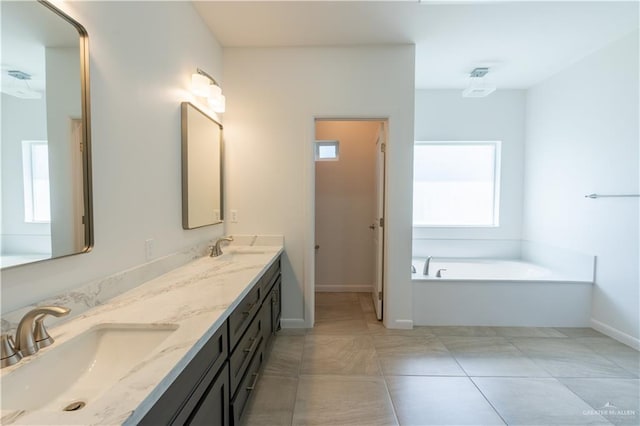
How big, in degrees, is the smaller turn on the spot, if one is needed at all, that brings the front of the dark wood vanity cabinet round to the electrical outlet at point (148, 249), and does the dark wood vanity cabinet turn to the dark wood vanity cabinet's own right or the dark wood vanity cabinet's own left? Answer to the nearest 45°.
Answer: approximately 135° to the dark wood vanity cabinet's own left

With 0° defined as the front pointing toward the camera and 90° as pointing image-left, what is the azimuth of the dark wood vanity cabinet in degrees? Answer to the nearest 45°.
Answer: approximately 270°

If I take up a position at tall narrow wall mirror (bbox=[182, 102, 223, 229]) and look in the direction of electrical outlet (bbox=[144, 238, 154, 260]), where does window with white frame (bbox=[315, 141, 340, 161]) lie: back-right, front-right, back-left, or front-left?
back-left

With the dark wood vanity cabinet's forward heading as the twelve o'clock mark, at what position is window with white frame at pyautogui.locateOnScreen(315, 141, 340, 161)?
The window with white frame is roughly at 10 o'clock from the dark wood vanity cabinet.

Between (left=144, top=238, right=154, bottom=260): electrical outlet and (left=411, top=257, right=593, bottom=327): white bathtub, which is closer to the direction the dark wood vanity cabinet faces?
the white bathtub

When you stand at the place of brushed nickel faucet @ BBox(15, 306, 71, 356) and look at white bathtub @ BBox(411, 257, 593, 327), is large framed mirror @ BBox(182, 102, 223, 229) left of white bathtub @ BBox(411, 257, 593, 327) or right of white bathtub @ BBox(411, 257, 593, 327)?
left

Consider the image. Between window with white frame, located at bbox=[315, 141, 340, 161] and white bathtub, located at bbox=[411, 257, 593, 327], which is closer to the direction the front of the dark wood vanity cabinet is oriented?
the white bathtub
